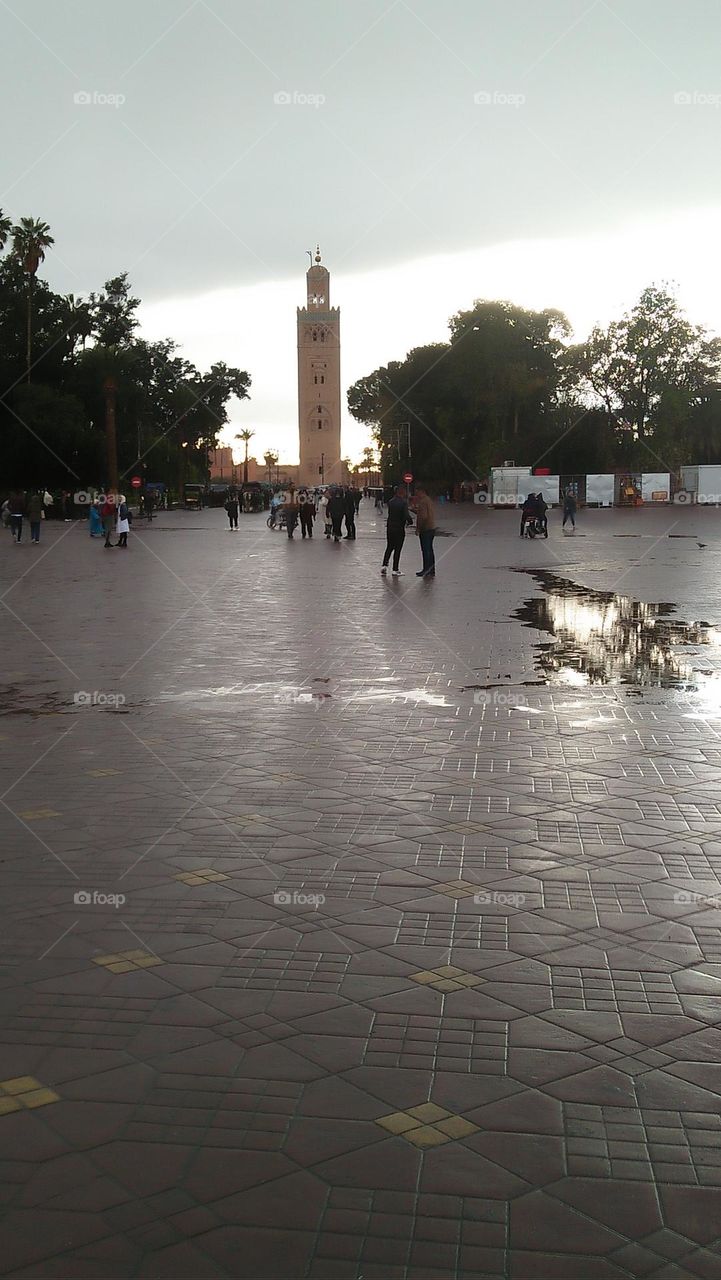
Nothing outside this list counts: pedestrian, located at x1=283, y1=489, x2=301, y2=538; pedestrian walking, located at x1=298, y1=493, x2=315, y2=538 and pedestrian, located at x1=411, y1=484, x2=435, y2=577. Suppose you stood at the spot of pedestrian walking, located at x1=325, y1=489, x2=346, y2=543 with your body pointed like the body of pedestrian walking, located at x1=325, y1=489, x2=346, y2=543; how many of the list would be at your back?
1

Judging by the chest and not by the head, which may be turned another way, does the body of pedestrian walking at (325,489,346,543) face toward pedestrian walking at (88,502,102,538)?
no

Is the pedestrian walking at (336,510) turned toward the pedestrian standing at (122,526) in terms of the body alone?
no

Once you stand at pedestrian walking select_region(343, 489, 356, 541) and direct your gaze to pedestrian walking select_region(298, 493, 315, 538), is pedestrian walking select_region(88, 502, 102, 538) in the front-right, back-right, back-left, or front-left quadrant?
front-left

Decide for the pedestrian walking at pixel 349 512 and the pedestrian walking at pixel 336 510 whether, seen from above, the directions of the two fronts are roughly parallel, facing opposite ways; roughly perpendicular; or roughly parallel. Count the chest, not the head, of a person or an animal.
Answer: roughly parallel

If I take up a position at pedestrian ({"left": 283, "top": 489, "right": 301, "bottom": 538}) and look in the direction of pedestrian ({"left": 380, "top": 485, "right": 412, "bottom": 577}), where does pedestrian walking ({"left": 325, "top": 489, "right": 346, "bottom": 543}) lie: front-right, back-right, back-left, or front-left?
front-left
